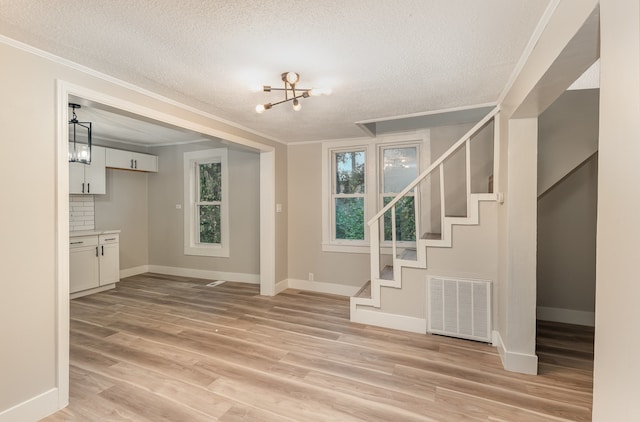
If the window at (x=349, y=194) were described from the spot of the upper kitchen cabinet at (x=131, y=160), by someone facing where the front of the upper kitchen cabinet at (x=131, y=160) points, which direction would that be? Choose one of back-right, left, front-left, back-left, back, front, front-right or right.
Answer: front

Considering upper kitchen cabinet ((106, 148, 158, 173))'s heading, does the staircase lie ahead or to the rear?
ahead

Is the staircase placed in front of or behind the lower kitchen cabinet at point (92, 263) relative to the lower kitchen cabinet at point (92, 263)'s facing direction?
in front

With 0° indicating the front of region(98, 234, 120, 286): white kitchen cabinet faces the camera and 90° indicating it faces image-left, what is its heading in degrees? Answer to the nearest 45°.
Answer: approximately 315°

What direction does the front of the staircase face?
to the viewer's left

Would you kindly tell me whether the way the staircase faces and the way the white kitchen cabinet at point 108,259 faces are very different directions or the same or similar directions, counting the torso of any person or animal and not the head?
very different directions

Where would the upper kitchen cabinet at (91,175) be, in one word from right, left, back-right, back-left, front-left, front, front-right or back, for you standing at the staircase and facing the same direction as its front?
front

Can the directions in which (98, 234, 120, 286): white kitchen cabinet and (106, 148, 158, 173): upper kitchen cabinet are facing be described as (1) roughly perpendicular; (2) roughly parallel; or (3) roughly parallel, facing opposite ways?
roughly parallel

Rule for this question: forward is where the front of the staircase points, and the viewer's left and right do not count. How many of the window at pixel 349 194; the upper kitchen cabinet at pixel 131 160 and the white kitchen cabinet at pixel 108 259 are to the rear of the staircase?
0
